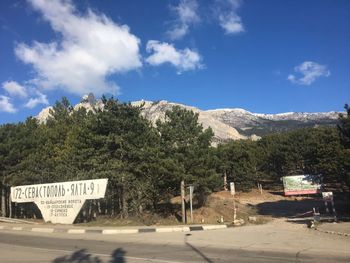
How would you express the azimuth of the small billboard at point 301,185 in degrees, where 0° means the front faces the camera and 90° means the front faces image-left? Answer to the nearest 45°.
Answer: approximately 0°
